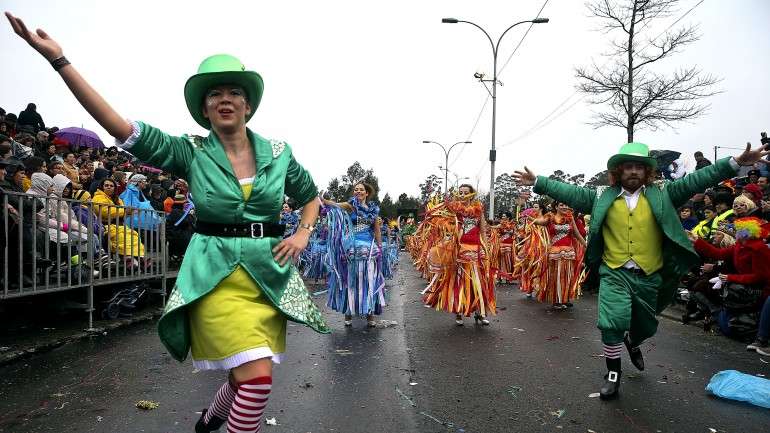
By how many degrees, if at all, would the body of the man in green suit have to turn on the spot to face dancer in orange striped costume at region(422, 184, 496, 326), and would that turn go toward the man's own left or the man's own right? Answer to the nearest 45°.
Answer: approximately 135° to the man's own right

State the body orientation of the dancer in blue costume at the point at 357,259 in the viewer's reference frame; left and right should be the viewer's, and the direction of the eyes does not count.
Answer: facing the viewer

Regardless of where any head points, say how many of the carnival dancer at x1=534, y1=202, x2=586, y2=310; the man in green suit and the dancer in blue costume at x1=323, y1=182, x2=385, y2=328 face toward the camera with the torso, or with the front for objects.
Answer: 3

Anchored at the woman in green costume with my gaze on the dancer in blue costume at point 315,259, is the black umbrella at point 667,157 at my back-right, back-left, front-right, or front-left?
front-right

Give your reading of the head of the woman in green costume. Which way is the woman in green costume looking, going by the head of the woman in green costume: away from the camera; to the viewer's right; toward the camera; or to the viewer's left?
toward the camera

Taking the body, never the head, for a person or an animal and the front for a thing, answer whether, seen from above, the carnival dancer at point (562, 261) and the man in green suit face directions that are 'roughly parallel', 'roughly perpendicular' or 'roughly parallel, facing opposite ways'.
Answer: roughly parallel

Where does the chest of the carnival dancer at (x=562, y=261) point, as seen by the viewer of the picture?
toward the camera

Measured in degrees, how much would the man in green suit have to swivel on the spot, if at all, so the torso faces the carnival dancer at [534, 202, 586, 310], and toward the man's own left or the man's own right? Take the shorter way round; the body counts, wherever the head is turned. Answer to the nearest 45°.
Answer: approximately 180°

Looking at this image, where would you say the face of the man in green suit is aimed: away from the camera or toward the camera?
toward the camera

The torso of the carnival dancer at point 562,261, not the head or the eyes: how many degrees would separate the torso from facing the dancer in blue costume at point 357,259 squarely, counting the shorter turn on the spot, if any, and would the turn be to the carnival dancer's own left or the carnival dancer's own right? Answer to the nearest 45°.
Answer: approximately 45° to the carnival dancer's own right

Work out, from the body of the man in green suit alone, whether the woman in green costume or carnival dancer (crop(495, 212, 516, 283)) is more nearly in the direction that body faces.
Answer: the woman in green costume

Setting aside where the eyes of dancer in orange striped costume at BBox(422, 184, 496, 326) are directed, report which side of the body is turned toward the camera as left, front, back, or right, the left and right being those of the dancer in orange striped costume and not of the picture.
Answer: front

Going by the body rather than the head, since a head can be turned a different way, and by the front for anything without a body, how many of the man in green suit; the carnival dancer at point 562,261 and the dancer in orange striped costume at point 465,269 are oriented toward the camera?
3
